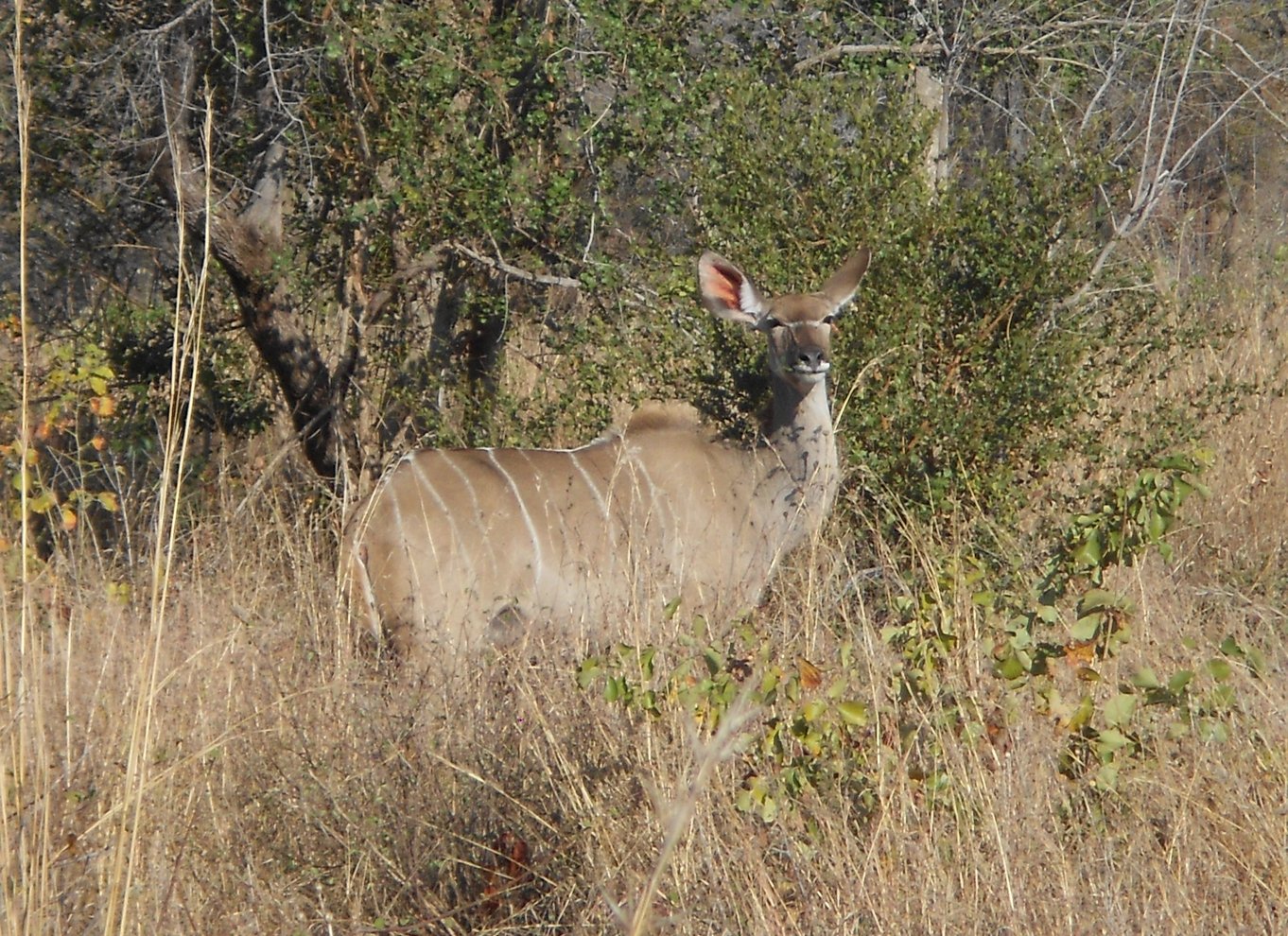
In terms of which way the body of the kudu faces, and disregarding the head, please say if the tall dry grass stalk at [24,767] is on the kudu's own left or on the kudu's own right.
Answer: on the kudu's own right

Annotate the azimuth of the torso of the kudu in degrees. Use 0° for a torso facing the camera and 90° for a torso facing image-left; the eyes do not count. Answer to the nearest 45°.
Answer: approximately 270°
